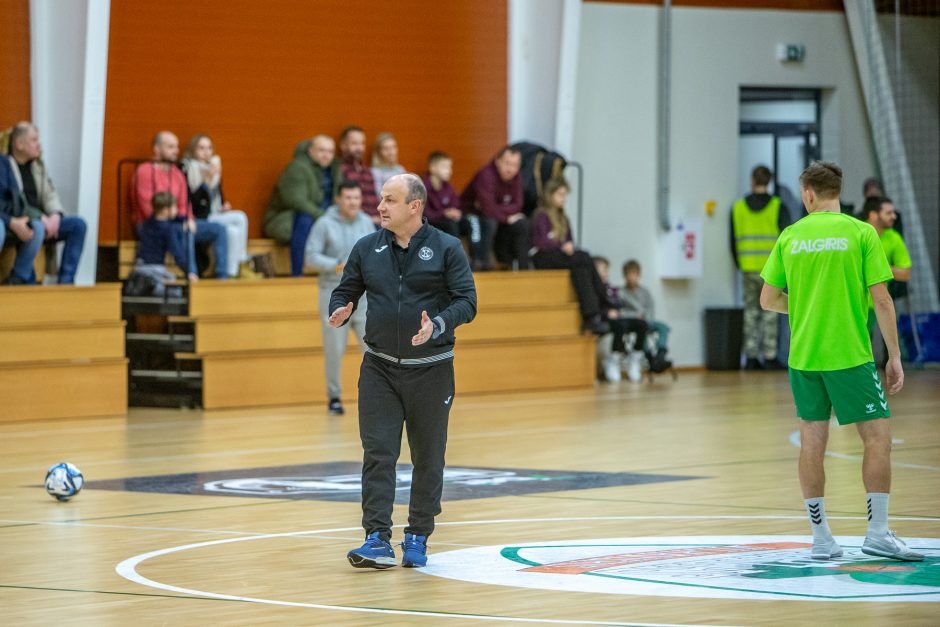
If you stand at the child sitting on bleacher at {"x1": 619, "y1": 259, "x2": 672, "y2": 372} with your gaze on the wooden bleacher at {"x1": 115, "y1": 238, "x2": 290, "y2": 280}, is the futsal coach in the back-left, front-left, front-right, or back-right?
front-left

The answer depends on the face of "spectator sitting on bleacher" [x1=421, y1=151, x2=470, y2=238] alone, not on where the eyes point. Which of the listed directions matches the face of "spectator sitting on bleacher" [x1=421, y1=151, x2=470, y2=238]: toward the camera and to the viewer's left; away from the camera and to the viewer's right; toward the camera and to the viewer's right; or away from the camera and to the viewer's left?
toward the camera and to the viewer's right

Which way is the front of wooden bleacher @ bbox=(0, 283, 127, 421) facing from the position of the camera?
facing the viewer

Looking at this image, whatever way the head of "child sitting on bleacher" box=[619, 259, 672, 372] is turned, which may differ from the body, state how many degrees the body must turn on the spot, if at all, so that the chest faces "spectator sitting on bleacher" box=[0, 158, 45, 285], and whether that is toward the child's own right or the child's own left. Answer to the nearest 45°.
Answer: approximately 90° to the child's own right

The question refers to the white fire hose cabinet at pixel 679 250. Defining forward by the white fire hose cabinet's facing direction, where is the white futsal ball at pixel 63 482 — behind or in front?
in front

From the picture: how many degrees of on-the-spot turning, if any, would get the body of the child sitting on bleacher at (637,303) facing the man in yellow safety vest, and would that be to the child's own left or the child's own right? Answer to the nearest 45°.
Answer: approximately 90° to the child's own left

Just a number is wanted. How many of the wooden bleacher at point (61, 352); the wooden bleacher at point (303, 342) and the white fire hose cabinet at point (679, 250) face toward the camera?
3

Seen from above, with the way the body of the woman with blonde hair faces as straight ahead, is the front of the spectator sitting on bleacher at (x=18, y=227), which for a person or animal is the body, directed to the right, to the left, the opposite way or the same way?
the same way

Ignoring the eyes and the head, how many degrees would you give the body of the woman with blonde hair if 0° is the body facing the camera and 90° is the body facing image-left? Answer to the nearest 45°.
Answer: approximately 315°

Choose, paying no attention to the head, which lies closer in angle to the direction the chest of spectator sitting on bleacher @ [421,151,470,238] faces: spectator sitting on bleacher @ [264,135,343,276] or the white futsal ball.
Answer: the white futsal ball

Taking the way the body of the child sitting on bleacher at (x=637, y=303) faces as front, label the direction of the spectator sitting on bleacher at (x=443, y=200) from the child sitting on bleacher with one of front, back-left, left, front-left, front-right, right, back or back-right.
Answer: right

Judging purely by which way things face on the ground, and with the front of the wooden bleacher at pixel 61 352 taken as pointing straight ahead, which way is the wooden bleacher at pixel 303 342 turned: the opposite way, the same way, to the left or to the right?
the same way

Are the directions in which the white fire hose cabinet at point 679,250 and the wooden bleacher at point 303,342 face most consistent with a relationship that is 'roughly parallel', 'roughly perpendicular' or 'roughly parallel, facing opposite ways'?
roughly parallel

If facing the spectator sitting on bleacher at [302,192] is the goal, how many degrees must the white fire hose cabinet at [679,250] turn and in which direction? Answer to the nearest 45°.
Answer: approximately 45° to its right

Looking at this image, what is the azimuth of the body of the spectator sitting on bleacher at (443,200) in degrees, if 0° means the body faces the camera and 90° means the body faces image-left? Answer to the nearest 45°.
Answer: approximately 315°
